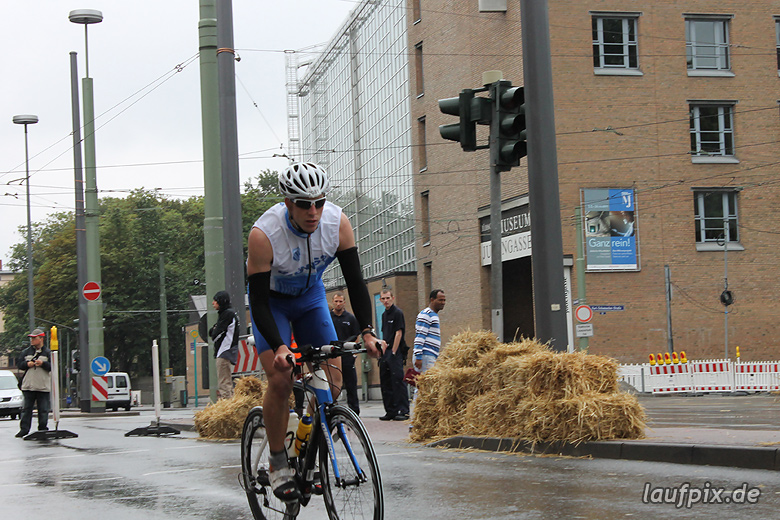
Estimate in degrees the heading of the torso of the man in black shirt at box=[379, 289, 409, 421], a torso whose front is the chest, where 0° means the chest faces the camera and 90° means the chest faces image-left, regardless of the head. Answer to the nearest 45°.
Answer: approximately 45°

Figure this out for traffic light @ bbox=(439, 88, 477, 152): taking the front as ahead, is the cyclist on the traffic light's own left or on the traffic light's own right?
on the traffic light's own left

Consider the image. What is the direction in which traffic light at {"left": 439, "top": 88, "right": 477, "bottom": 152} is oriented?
to the viewer's left

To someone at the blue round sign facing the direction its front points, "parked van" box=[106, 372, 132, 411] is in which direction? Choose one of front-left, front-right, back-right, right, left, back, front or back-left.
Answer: back

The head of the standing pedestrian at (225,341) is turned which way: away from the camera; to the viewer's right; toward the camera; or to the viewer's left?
to the viewer's left

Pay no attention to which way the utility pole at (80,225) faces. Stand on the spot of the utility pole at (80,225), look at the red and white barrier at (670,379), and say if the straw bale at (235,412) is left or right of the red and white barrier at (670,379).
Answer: right

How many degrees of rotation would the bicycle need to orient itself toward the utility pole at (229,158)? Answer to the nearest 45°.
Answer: approximately 135° to its left

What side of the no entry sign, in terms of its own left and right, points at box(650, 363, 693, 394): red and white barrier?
left

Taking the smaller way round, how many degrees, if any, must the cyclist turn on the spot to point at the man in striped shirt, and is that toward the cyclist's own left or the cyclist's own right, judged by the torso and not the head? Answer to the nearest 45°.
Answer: approximately 135° to the cyclist's own left
